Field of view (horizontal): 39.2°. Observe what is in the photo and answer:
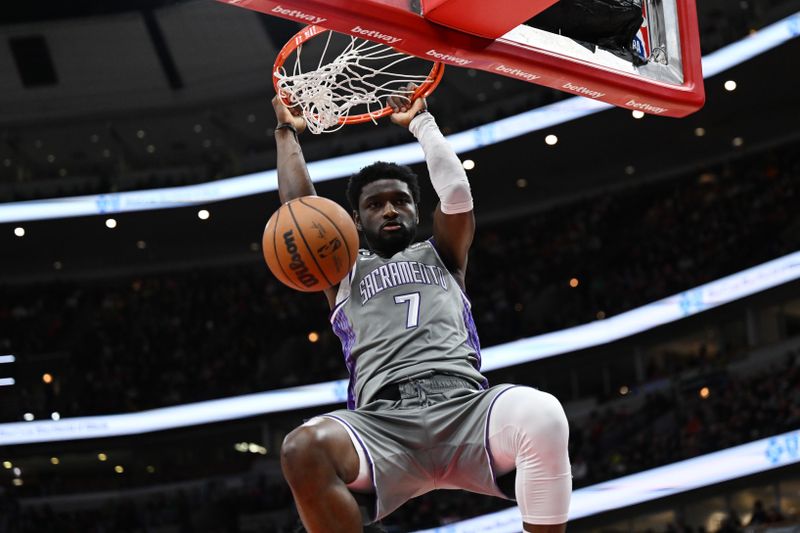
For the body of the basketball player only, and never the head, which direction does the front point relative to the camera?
toward the camera

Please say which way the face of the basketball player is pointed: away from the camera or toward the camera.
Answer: toward the camera
